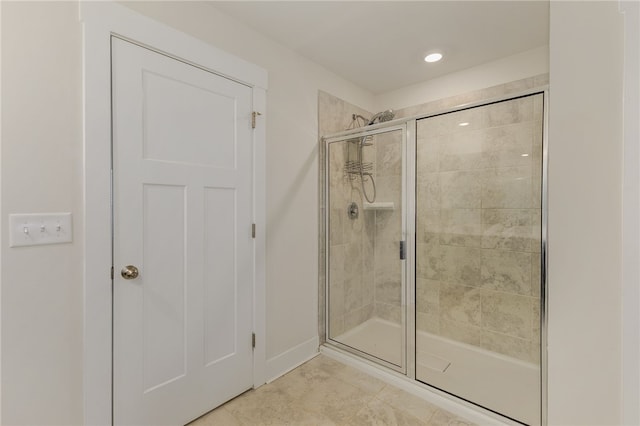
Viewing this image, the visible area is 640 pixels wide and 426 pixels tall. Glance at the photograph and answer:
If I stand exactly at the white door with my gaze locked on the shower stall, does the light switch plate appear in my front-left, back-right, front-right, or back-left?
back-right

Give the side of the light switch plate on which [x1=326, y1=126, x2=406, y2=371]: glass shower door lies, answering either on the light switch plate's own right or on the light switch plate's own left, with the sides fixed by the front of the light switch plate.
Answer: on the light switch plate's own left

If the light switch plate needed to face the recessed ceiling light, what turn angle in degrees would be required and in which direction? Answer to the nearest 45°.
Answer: approximately 90° to its left

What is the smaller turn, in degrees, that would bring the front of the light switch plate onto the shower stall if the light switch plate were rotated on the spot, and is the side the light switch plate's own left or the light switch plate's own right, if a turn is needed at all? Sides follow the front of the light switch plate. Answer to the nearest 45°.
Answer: approximately 90° to the light switch plate's own left

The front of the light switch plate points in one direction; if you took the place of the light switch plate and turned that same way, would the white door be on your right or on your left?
on your left

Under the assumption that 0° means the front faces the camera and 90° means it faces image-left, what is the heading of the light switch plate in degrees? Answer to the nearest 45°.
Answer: approximately 0°
